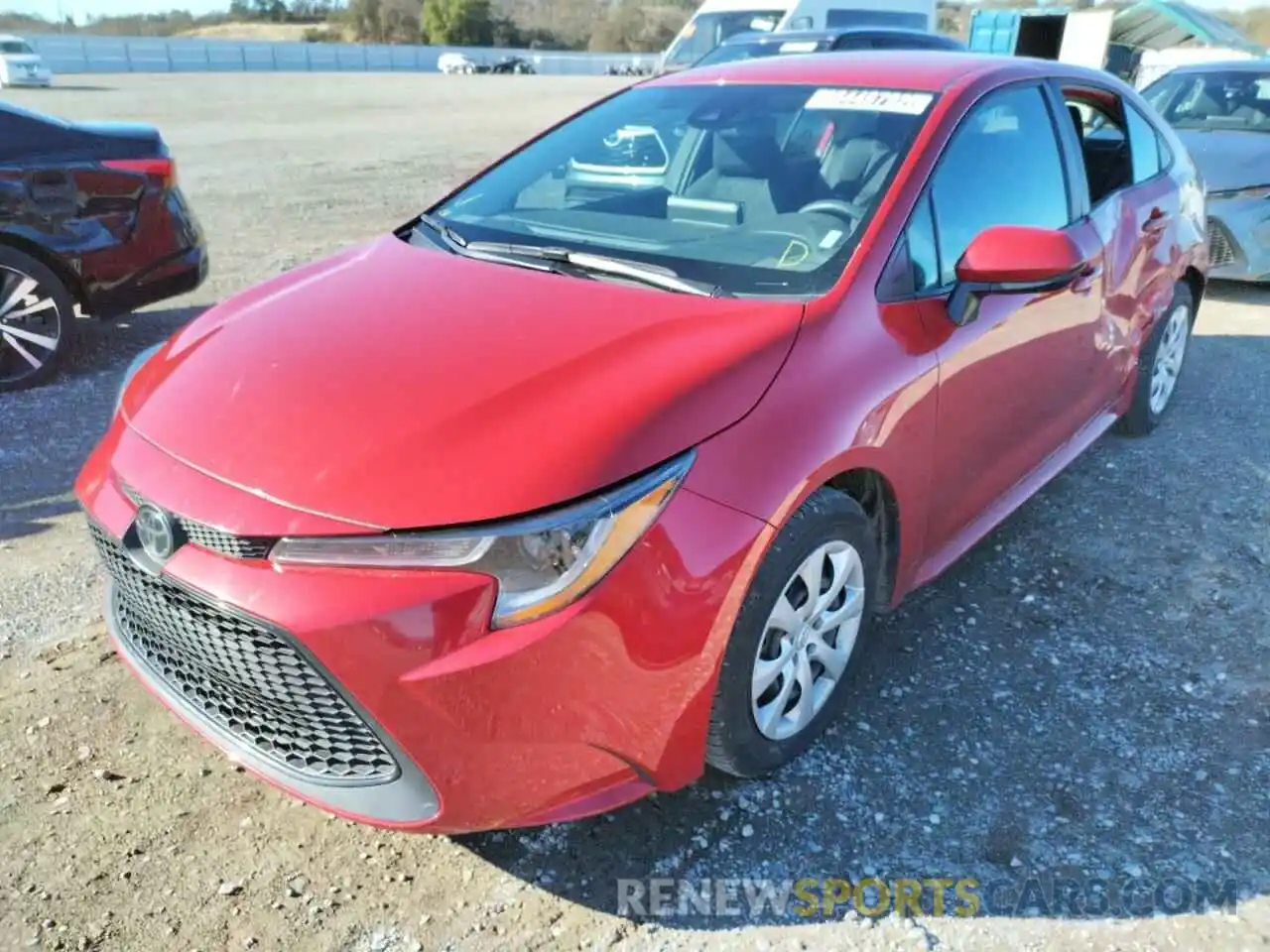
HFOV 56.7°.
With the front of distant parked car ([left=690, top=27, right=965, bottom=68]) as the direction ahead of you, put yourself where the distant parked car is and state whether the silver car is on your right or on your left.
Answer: on your left

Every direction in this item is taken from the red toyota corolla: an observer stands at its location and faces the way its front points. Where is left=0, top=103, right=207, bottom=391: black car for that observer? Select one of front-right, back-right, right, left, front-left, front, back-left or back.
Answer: right

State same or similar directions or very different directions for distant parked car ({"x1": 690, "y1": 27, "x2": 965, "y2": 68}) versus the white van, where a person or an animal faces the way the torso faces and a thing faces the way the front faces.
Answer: same or similar directions

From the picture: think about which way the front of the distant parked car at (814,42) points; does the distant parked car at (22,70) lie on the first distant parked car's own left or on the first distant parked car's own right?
on the first distant parked car's own right

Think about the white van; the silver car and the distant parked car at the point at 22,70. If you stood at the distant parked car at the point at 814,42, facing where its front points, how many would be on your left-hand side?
1

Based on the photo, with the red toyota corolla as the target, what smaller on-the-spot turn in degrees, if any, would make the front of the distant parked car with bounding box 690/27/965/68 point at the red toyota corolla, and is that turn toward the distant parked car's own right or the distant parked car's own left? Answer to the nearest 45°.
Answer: approximately 45° to the distant parked car's own left

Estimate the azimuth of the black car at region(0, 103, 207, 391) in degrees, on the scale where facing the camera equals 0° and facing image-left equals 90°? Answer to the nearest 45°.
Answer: approximately 90°

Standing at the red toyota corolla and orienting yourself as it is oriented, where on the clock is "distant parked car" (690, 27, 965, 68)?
The distant parked car is roughly at 5 o'clock from the red toyota corolla.

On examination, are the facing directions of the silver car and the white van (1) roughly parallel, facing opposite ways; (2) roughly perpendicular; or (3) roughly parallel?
roughly parallel

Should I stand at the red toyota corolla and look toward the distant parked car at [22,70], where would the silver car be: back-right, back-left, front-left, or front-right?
front-right

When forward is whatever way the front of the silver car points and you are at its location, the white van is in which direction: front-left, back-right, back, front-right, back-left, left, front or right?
right

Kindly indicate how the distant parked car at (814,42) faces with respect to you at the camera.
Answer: facing the viewer and to the left of the viewer

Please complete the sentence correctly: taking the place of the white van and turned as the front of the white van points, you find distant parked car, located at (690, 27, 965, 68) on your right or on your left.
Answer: on your left

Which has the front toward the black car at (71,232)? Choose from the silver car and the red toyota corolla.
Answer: the silver car
